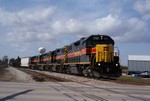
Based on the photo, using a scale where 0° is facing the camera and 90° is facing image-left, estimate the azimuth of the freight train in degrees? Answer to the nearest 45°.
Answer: approximately 315°
